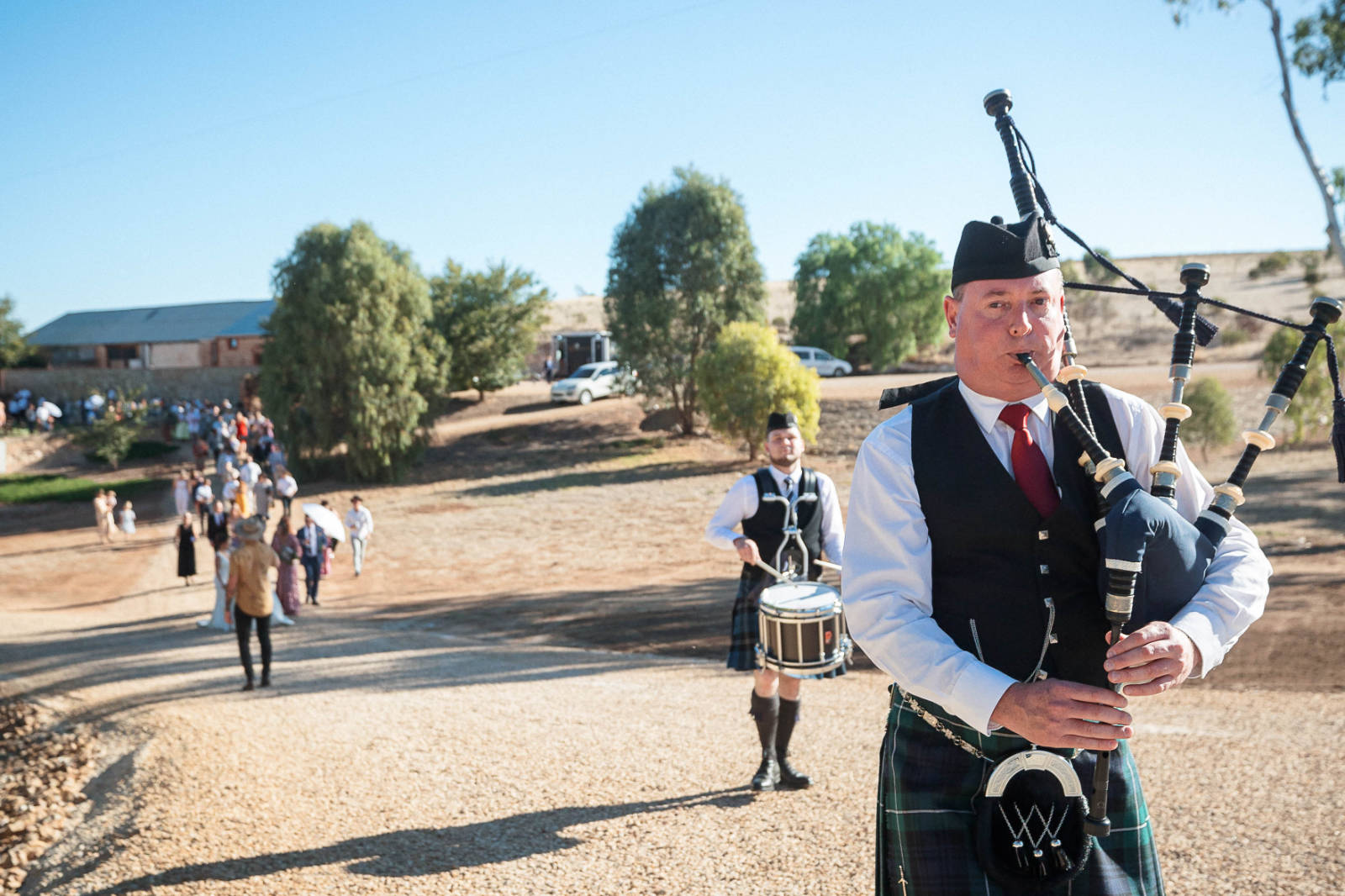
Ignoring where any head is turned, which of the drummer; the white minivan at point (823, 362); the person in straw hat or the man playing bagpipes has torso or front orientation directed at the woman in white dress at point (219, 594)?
the person in straw hat

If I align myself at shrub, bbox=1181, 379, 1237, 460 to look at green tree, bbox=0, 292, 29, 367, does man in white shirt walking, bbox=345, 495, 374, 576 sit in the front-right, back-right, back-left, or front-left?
front-left

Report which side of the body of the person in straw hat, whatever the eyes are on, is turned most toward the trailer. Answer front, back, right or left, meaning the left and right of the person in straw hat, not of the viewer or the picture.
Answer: front

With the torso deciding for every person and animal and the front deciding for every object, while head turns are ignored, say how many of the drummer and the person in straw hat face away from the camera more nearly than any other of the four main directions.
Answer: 1

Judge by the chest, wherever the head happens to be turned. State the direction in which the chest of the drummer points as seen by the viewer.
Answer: toward the camera

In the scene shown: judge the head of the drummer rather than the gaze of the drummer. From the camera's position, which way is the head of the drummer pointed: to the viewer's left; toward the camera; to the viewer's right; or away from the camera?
toward the camera

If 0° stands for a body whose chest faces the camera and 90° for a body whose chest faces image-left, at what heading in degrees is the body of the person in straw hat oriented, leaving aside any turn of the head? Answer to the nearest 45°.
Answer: approximately 180°

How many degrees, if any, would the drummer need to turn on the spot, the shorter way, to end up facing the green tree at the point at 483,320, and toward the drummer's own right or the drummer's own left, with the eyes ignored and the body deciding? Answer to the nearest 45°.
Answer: approximately 180°

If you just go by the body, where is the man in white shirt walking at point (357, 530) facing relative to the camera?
toward the camera

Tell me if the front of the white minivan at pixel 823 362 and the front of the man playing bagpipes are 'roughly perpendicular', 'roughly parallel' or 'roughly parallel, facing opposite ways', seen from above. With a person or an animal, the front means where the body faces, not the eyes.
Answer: roughly perpendicular

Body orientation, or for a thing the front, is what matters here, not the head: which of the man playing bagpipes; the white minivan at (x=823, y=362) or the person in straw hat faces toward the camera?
the man playing bagpipes
